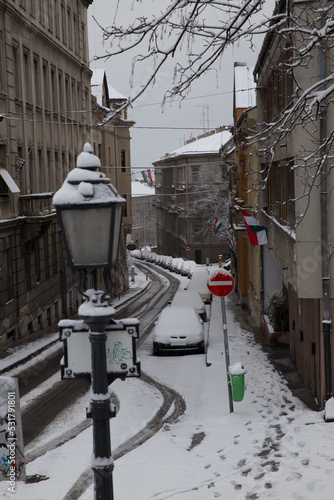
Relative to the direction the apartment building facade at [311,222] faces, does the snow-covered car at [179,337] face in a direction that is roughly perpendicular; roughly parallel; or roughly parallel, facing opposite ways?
roughly perpendicular

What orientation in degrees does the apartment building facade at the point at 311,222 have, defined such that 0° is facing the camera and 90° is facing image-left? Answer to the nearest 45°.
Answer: approximately 90°

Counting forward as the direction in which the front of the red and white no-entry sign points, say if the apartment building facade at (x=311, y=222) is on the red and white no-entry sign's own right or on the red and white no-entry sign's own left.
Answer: on the red and white no-entry sign's own left

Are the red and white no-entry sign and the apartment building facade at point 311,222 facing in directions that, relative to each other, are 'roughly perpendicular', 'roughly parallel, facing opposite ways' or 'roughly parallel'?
roughly perpendicular

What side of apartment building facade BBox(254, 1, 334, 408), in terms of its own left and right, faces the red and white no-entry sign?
front

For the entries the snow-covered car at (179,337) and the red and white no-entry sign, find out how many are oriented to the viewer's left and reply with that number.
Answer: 0

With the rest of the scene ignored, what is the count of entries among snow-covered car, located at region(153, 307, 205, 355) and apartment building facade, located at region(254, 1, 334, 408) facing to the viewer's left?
1

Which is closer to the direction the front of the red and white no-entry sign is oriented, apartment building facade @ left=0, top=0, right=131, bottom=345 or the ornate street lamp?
the ornate street lamp

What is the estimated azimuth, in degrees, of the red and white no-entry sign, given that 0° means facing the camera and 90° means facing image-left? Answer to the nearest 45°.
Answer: approximately 0°

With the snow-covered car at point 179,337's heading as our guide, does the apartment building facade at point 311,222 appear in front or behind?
in front

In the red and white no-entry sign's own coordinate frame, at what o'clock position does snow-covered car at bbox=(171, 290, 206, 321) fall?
The snow-covered car is roughly at 6 o'clock from the red and white no-entry sign.
